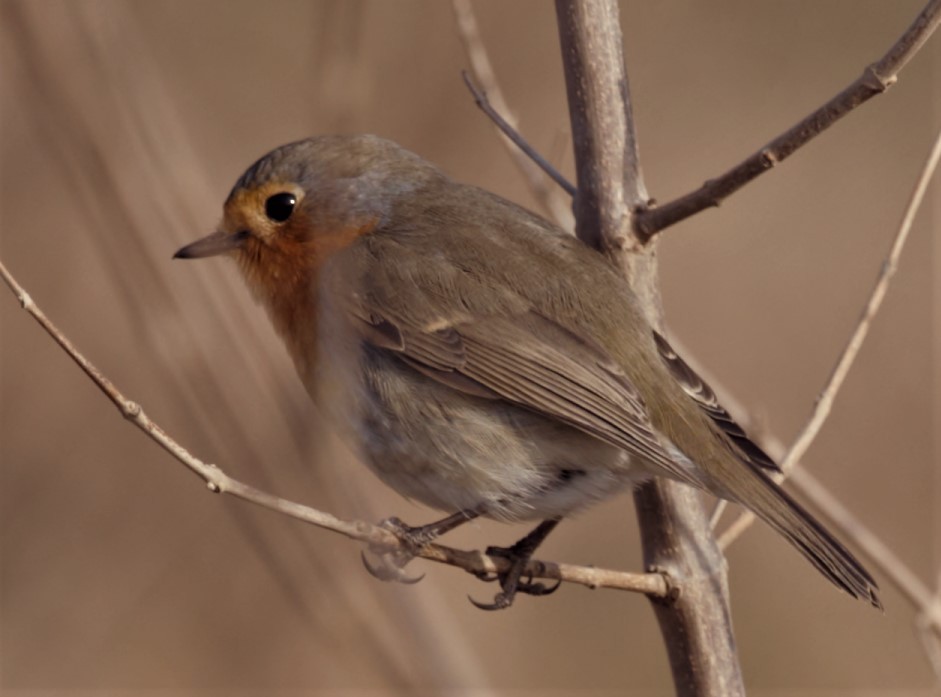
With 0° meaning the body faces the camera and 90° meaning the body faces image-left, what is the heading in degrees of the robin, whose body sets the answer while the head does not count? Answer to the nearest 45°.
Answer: approximately 90°

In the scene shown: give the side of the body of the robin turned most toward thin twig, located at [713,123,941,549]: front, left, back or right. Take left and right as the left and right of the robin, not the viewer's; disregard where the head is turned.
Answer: back

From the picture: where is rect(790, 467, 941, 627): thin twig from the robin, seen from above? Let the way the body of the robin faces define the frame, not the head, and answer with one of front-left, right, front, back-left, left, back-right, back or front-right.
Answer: back

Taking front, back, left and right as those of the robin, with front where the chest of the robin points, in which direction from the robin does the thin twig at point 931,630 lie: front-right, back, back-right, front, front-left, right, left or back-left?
back
